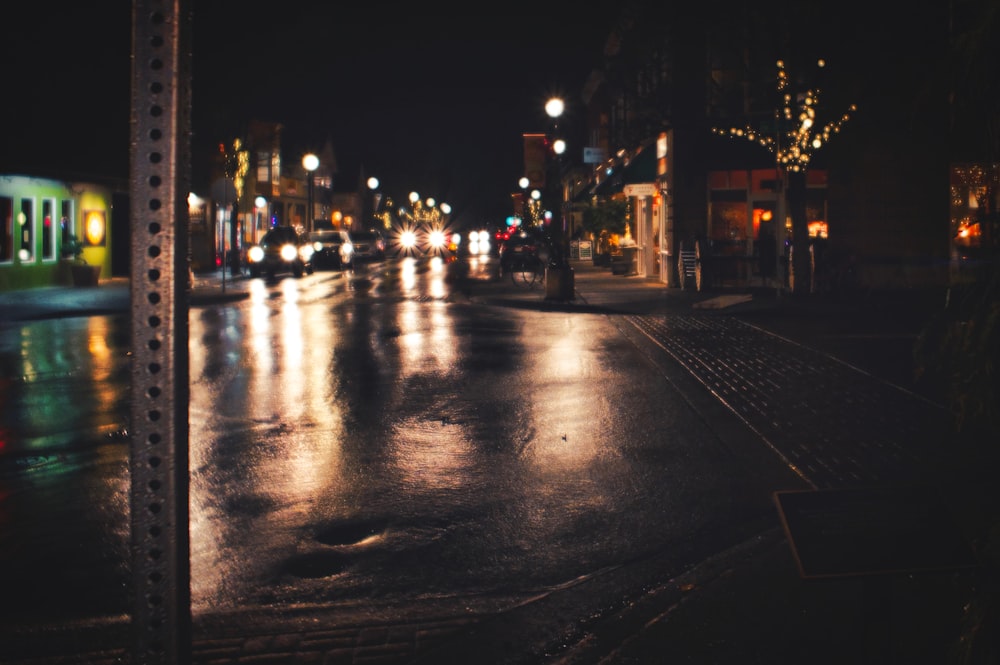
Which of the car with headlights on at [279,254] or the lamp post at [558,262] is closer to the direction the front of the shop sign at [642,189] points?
the lamp post

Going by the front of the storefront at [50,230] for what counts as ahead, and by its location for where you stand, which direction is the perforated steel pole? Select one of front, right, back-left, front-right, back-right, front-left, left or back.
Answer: front-right

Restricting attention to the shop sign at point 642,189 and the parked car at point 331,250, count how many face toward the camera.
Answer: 2

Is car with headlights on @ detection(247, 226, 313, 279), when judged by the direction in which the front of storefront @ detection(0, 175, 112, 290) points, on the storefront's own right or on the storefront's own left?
on the storefront's own left

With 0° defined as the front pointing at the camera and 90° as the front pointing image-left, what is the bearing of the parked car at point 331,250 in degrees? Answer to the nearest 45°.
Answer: approximately 0°

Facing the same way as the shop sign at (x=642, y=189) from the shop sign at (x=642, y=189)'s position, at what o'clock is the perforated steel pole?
The perforated steel pole is roughly at 12 o'clock from the shop sign.
